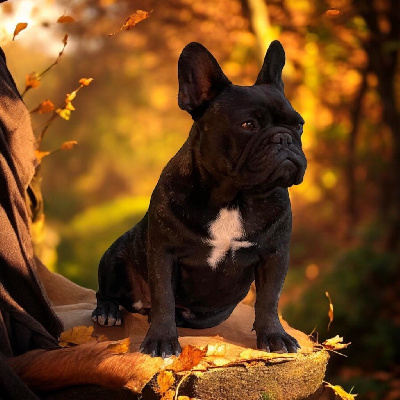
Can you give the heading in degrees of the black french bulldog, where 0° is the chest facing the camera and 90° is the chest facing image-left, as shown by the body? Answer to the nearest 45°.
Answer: approximately 315°

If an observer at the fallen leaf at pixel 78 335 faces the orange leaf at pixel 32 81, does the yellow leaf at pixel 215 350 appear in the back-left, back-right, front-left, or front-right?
back-right

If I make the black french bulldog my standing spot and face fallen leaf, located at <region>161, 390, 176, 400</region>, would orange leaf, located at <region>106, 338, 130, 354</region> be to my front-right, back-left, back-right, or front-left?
front-right

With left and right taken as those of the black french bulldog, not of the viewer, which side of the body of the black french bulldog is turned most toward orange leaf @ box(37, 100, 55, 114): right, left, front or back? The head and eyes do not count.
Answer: back
